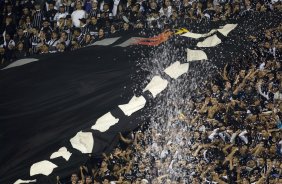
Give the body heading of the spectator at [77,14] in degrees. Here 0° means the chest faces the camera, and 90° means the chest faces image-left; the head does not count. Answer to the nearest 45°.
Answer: approximately 315°
